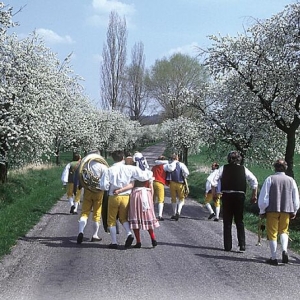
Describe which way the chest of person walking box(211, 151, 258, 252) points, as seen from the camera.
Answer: away from the camera

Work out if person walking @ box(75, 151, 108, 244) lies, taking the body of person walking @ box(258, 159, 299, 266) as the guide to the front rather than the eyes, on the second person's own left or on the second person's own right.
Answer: on the second person's own left

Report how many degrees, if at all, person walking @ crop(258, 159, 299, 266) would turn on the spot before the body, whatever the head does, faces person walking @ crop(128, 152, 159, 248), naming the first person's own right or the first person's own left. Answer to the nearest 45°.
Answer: approximately 90° to the first person's own left

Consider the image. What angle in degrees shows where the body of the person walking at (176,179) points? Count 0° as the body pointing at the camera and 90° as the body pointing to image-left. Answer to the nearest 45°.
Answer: approximately 180°

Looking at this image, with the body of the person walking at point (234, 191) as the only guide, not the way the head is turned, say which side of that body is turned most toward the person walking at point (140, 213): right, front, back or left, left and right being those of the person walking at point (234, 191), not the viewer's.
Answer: left

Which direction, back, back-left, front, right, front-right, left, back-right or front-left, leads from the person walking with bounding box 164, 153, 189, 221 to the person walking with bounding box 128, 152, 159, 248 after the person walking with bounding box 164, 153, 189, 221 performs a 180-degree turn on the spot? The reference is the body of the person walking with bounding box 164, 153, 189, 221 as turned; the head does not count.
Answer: front

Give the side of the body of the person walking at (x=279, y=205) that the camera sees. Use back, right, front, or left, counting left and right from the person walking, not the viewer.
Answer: back

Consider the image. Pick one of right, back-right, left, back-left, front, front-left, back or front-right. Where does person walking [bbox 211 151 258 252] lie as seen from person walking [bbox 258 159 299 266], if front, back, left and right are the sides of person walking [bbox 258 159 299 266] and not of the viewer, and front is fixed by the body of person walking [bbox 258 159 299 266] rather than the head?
front-left

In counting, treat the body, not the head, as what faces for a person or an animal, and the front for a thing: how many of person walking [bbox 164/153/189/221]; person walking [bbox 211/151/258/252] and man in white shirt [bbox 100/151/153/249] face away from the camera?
3

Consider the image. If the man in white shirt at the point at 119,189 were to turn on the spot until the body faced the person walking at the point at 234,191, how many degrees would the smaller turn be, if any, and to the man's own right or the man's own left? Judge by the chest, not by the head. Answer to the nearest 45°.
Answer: approximately 90° to the man's own right

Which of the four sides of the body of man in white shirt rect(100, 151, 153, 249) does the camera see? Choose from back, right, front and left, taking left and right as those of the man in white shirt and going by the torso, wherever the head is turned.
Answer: back

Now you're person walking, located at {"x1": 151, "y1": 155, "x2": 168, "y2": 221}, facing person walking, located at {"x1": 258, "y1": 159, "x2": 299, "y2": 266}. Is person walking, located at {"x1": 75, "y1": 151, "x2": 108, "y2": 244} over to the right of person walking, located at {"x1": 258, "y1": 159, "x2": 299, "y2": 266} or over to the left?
right

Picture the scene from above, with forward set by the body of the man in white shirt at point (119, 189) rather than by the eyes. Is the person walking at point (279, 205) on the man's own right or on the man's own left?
on the man's own right

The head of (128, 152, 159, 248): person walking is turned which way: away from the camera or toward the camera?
away from the camera

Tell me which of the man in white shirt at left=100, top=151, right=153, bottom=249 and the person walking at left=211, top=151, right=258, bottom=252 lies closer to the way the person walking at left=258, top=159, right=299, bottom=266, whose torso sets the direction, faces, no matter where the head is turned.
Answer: the person walking
